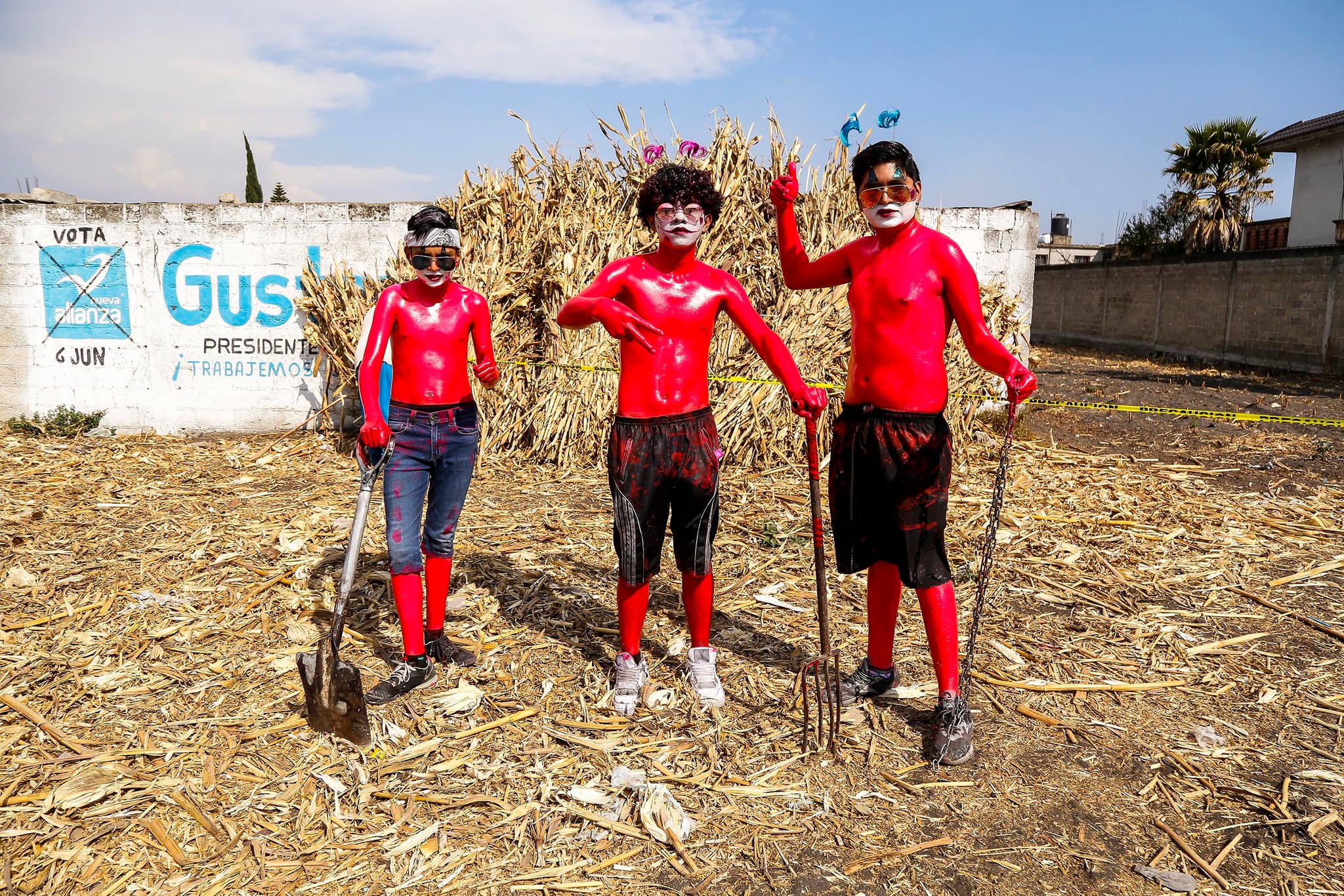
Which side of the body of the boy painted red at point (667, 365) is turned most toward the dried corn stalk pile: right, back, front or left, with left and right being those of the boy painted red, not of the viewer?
back

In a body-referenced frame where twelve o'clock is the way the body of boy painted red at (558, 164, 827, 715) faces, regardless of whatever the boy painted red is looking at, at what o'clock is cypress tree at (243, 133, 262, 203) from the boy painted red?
The cypress tree is roughly at 5 o'clock from the boy painted red.

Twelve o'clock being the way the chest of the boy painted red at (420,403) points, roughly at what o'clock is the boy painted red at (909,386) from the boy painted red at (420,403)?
the boy painted red at (909,386) is roughly at 10 o'clock from the boy painted red at (420,403).

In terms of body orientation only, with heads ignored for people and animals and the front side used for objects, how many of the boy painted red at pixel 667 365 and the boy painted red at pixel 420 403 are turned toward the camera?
2

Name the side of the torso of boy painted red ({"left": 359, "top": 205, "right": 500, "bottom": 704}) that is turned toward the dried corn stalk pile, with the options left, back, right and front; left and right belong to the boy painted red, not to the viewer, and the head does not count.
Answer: back

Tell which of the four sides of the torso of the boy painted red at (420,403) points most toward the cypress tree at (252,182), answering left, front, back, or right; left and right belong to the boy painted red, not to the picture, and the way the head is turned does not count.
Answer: back

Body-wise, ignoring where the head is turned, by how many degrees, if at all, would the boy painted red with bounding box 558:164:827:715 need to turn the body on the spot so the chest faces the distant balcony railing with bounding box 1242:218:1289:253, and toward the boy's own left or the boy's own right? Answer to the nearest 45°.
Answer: approximately 135° to the boy's own left

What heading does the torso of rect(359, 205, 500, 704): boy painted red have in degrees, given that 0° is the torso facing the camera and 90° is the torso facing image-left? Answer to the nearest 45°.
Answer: approximately 0°
